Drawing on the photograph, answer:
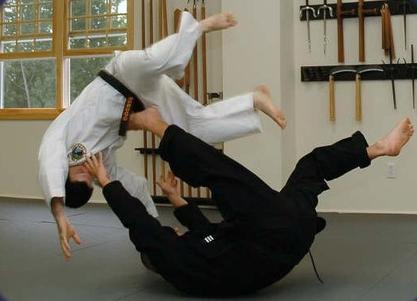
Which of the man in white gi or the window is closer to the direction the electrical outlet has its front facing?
the man in white gi

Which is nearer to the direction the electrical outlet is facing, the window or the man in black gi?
the man in black gi

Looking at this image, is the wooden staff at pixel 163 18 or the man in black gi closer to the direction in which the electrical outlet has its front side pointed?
the man in black gi

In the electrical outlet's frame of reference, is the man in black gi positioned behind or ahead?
ahead

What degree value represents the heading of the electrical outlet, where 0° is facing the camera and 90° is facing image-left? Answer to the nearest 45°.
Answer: approximately 0°
